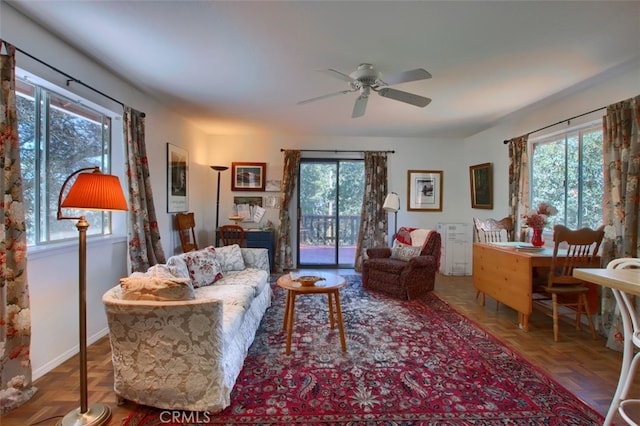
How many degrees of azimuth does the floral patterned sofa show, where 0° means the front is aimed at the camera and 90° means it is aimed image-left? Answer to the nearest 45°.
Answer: approximately 270°

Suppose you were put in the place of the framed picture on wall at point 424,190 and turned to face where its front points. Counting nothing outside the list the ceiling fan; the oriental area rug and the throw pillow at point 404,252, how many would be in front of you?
3

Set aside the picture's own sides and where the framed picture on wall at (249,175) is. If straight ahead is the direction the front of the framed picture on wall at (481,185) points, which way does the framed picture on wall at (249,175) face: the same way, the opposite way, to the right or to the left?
to the left

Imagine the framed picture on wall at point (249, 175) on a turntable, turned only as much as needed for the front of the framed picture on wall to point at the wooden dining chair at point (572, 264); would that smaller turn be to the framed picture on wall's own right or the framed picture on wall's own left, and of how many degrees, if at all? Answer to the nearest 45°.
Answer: approximately 45° to the framed picture on wall's own left

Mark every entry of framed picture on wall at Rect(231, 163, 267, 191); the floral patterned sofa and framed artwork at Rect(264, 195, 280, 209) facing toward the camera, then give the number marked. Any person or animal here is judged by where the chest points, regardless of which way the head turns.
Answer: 2

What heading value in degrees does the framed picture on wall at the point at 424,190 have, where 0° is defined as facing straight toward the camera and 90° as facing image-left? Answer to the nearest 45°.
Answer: approximately 0°

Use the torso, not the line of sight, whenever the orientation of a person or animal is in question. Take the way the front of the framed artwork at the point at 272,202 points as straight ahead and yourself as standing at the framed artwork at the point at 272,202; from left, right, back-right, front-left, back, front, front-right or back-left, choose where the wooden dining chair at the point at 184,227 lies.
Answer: front-right

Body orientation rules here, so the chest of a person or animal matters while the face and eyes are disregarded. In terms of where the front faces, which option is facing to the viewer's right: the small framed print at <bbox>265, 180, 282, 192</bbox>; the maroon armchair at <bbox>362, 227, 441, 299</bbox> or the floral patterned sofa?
the floral patterned sofa

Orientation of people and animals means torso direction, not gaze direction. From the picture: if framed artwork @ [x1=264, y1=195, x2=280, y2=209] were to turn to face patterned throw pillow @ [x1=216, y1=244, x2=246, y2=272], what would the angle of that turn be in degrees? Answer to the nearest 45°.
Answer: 0° — it already faces it

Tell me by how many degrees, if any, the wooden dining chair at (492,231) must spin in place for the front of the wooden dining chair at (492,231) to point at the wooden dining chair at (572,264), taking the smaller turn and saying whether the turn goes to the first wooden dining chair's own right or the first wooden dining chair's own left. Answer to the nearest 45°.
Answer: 0° — it already faces it

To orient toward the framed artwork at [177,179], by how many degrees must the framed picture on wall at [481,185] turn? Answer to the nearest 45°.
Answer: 0° — it already faces it

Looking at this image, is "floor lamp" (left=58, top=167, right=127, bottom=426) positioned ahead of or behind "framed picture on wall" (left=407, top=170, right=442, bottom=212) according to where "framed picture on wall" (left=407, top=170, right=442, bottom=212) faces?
ahead

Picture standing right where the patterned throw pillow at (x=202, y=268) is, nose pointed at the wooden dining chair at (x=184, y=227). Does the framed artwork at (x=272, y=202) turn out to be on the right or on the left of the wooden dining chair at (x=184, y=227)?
right

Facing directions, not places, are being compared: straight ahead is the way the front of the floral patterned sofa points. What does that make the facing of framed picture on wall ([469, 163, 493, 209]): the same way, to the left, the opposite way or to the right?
the opposite way
